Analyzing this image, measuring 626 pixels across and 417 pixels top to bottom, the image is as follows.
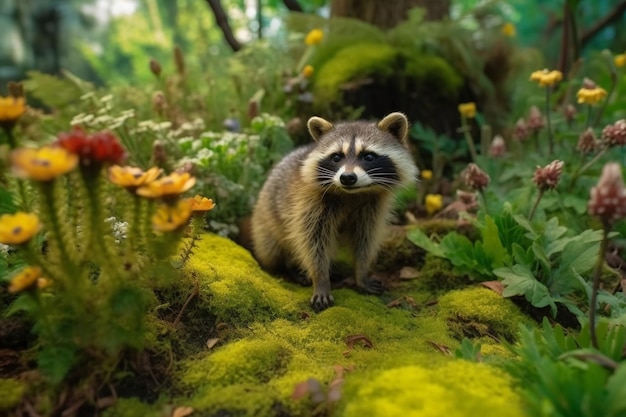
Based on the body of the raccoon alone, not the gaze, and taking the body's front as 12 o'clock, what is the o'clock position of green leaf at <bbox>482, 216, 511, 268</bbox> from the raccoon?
The green leaf is roughly at 11 o'clock from the raccoon.

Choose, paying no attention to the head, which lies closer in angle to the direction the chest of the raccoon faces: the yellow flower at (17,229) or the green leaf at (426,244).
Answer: the green leaf

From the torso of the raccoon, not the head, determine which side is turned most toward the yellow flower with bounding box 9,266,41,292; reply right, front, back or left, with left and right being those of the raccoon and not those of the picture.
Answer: right

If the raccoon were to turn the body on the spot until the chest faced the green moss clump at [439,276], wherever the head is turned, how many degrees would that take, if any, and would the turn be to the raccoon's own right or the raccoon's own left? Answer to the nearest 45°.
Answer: approximately 45° to the raccoon's own left

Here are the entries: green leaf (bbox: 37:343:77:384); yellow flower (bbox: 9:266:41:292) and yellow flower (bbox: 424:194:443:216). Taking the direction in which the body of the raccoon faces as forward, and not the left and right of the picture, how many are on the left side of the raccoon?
1

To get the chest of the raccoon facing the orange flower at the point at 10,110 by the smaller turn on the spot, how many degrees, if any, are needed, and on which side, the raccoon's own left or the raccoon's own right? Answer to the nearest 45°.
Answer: approximately 90° to the raccoon's own right

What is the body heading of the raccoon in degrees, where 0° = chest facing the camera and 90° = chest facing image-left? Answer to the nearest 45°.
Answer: approximately 315°

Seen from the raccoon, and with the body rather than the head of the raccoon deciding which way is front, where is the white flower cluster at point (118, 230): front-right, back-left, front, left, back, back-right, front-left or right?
right

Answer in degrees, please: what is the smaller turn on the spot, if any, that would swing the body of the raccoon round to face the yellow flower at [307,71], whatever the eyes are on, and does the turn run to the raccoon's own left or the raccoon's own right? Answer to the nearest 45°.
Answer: approximately 135° to the raccoon's own left

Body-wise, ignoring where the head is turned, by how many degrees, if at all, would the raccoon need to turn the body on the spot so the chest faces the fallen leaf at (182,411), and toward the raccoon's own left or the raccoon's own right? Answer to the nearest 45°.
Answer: approximately 45° to the raccoon's own right

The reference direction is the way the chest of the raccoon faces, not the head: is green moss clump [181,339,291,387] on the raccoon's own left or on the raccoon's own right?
on the raccoon's own right

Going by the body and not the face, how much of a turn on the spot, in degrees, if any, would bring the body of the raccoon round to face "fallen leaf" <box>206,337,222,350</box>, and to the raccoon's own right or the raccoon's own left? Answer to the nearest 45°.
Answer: approximately 90° to the raccoon's own right
